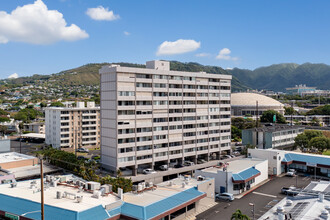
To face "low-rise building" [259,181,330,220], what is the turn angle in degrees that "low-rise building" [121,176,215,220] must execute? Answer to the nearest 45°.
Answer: approximately 45° to its left

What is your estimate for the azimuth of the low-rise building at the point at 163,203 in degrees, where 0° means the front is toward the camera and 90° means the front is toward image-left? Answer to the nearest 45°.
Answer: approximately 315°
